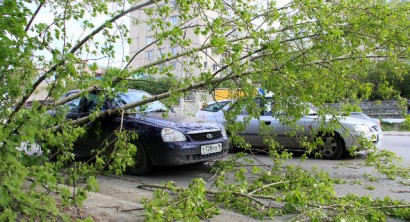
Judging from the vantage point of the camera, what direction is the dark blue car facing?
facing the viewer and to the right of the viewer
